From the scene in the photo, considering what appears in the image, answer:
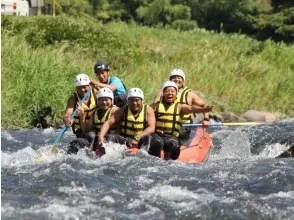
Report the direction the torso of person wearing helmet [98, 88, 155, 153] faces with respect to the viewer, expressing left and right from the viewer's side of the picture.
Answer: facing the viewer

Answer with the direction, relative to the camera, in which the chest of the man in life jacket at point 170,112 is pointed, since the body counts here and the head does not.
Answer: toward the camera

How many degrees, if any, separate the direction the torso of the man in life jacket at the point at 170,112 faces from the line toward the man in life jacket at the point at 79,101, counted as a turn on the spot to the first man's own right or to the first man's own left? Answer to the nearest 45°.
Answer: approximately 90° to the first man's own right

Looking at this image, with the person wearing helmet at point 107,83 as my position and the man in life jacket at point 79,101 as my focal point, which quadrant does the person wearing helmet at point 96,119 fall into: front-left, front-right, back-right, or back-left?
front-left

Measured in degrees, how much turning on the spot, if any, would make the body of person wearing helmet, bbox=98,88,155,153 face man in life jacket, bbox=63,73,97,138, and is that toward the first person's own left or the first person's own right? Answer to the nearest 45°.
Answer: approximately 135° to the first person's own right

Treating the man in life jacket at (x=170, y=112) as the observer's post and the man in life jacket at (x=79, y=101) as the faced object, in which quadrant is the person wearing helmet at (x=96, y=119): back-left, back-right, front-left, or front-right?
front-left

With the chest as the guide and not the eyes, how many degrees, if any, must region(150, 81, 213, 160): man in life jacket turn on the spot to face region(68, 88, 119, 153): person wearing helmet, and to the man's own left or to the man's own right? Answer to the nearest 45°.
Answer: approximately 90° to the man's own right

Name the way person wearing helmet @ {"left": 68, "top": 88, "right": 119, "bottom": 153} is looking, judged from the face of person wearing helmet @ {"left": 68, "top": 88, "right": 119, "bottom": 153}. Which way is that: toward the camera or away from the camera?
toward the camera

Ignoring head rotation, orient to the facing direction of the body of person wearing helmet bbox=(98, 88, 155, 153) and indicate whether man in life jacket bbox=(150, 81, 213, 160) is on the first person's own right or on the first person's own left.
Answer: on the first person's own left

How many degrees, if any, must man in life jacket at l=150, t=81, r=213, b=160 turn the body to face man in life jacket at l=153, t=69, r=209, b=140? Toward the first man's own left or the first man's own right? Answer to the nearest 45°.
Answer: approximately 180°

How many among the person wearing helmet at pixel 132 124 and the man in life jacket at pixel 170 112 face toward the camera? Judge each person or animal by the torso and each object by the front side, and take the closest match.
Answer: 2

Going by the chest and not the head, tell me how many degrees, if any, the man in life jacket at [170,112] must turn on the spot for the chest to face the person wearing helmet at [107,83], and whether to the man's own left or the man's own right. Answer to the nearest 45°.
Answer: approximately 135° to the man's own right
